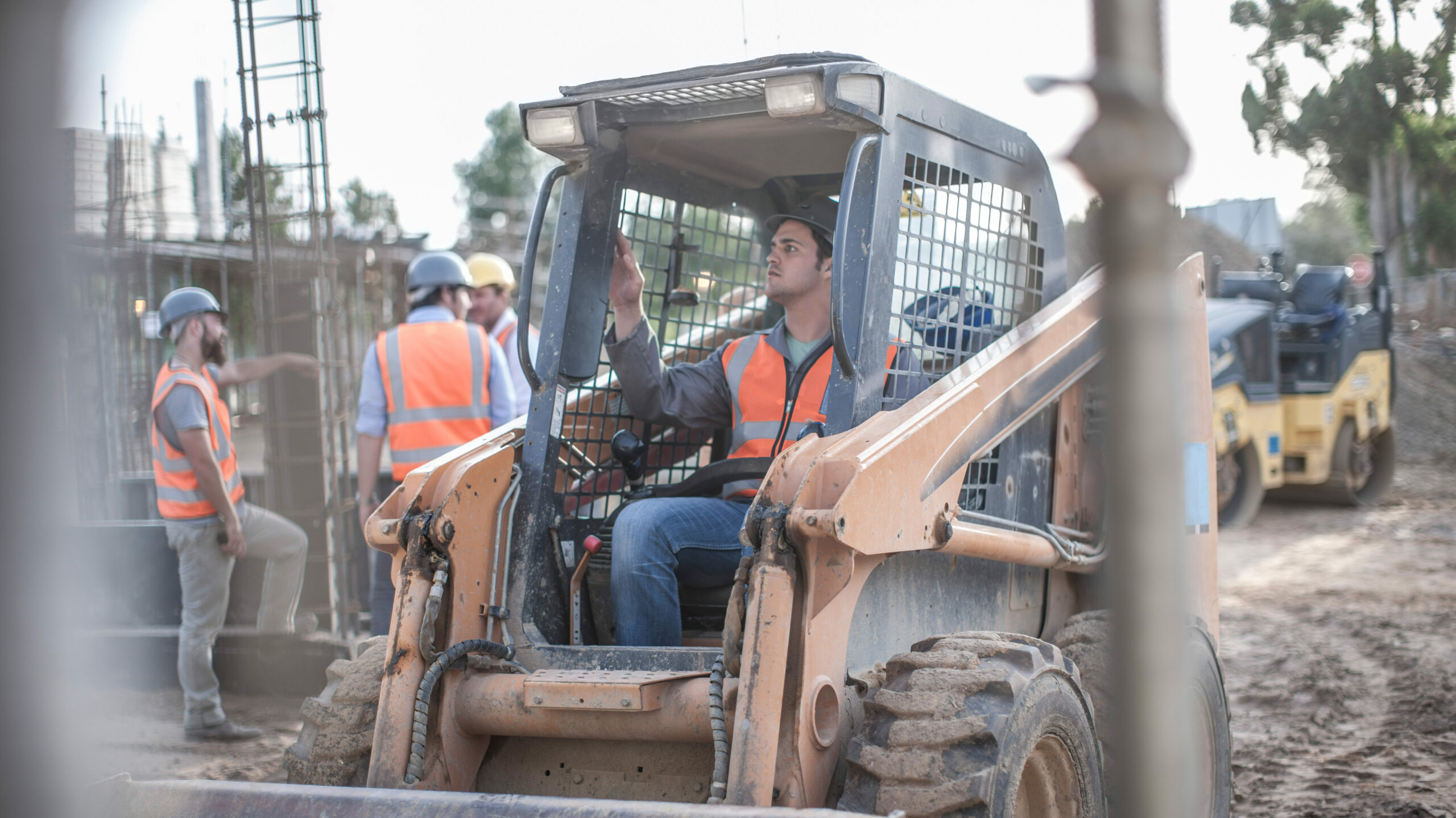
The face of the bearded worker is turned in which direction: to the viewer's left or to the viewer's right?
to the viewer's right

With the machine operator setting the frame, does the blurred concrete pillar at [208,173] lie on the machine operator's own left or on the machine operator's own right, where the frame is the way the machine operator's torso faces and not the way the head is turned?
on the machine operator's own right

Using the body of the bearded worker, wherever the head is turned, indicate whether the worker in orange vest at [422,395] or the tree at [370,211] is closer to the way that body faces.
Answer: the worker in orange vest

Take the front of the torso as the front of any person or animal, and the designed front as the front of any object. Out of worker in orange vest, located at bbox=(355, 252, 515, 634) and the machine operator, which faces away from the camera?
the worker in orange vest

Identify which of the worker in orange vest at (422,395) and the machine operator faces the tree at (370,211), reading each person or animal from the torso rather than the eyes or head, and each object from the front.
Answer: the worker in orange vest

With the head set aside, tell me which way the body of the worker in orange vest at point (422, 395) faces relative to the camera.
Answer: away from the camera

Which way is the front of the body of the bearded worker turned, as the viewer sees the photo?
to the viewer's right

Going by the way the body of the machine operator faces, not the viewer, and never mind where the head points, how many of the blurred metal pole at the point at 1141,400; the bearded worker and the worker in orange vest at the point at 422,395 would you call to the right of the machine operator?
2

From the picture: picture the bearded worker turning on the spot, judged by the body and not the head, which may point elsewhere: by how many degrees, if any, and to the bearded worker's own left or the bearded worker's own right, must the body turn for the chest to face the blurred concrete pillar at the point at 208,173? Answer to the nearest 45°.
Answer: approximately 90° to the bearded worker's own left

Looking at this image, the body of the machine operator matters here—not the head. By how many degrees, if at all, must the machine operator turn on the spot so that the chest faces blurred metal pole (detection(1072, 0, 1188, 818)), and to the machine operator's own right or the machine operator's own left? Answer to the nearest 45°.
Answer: approximately 45° to the machine operator's own left
